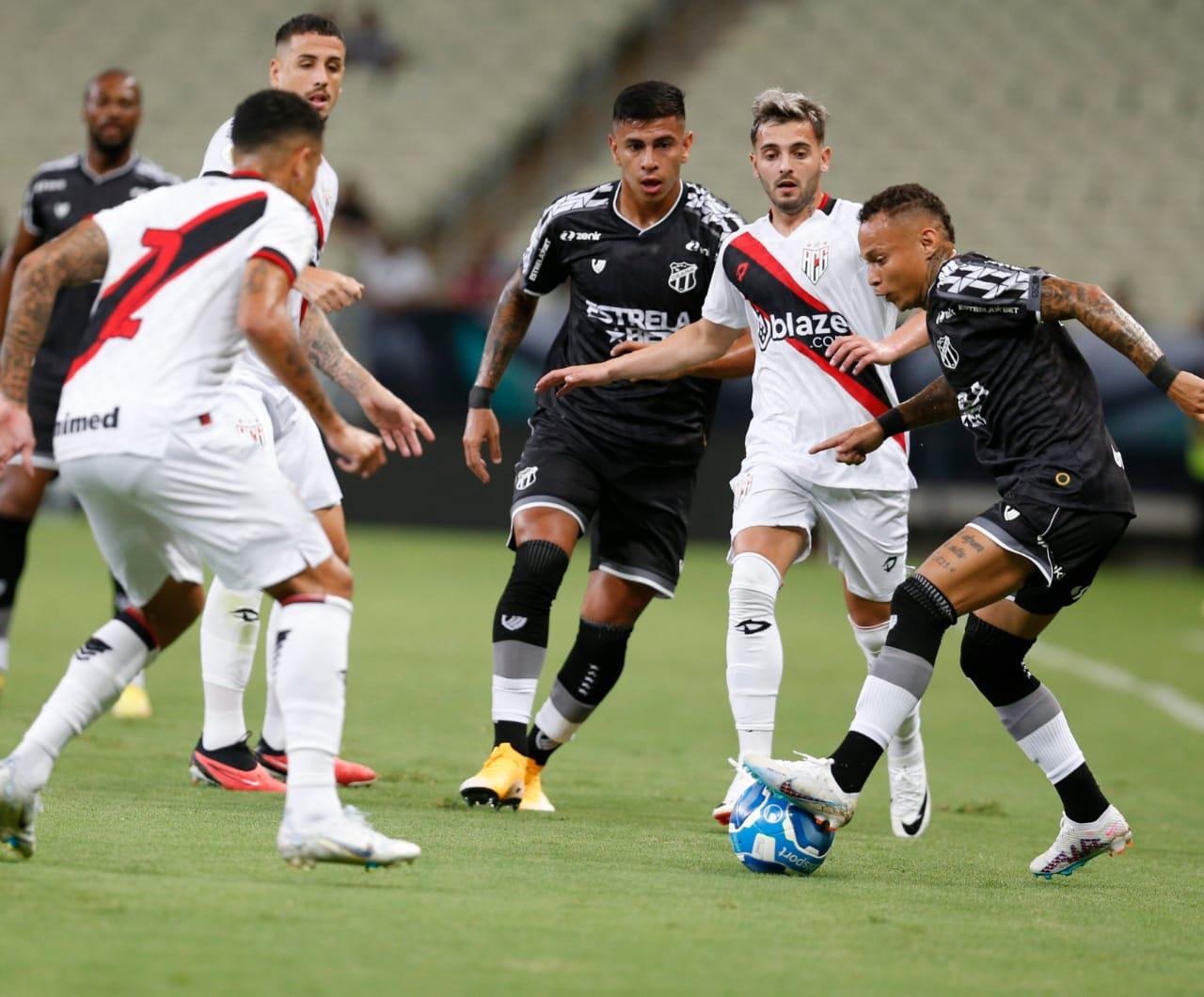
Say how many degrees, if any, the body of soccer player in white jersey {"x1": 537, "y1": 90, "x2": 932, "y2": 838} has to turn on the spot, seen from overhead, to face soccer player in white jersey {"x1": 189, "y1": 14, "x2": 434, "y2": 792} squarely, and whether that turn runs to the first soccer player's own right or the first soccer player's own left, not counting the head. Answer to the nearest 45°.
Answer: approximately 90° to the first soccer player's own right

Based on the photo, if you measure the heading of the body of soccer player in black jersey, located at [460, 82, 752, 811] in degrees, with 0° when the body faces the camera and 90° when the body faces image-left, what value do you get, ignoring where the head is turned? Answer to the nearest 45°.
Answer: approximately 0°

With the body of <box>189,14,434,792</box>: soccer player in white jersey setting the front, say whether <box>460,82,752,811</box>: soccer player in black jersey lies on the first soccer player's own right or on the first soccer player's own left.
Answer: on the first soccer player's own left

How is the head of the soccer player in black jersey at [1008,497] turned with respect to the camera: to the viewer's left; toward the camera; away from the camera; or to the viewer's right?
to the viewer's left

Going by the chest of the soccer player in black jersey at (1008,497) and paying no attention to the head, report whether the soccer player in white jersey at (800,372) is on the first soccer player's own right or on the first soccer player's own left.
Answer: on the first soccer player's own right

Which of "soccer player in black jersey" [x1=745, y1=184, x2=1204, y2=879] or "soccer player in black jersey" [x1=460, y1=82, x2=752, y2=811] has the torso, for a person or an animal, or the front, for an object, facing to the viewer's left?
"soccer player in black jersey" [x1=745, y1=184, x2=1204, y2=879]

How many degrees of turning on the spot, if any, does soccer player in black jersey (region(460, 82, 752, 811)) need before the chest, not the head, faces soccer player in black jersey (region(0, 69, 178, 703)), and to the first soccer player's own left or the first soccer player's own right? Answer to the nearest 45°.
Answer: approximately 135° to the first soccer player's own right

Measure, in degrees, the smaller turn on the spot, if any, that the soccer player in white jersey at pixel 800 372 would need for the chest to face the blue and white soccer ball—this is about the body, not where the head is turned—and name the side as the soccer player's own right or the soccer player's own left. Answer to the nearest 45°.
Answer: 0° — they already face it

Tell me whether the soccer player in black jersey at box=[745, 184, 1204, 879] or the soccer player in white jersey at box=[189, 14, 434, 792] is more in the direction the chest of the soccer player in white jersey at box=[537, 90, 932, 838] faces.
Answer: the soccer player in black jersey

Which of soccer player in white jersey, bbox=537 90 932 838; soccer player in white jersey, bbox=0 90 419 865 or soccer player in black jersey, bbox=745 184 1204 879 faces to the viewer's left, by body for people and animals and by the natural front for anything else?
the soccer player in black jersey

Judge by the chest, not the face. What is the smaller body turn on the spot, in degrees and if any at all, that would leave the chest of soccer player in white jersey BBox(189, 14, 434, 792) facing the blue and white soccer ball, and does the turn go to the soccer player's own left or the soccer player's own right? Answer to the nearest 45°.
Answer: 0° — they already face it

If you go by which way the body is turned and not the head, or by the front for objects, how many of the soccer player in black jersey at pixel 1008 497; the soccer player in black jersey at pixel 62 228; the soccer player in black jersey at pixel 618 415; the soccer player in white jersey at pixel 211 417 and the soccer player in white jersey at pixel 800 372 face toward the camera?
3

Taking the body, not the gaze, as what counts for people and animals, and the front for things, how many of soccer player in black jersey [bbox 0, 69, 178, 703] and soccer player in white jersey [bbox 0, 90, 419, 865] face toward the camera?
1

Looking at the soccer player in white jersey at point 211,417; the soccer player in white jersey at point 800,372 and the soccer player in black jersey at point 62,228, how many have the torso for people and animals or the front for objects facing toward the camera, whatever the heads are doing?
2

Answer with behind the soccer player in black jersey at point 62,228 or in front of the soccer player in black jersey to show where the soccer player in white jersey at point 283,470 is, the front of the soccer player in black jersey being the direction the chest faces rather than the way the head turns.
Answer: in front

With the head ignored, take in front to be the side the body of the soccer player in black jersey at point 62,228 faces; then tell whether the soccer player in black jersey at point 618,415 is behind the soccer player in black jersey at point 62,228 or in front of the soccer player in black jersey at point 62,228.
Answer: in front
